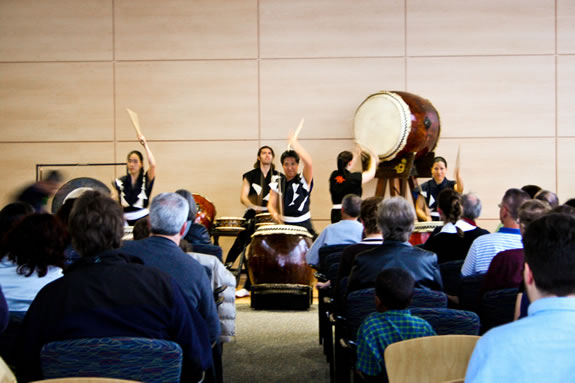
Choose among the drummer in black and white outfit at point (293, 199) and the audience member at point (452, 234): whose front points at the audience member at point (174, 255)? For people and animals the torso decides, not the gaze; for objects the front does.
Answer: the drummer in black and white outfit

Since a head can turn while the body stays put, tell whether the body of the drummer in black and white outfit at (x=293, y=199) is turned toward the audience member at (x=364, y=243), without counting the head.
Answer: yes

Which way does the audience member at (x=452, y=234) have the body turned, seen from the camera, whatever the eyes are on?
away from the camera

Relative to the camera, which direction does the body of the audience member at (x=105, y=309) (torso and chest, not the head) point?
away from the camera

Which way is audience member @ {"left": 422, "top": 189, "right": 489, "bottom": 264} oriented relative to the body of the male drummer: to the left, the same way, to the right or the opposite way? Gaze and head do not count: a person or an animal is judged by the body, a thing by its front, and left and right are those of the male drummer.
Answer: the opposite way

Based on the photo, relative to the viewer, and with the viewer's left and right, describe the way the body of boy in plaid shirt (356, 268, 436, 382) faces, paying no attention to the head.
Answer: facing away from the viewer

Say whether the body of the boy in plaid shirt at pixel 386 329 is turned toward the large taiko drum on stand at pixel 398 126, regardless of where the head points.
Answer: yes

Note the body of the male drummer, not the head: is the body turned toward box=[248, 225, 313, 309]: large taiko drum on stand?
yes

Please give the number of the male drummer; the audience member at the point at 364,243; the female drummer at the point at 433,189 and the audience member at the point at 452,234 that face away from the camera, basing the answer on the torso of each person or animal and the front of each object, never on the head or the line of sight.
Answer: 2

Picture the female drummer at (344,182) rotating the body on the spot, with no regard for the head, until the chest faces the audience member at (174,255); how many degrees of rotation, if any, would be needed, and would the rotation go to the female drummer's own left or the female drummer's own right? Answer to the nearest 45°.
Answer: approximately 135° to the female drummer's own right

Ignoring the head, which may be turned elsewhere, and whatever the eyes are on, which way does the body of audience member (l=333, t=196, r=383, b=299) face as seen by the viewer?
away from the camera

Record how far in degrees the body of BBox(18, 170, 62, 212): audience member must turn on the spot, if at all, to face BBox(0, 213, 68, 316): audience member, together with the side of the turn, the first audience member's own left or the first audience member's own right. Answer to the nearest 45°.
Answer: approximately 135° to the first audience member's own right

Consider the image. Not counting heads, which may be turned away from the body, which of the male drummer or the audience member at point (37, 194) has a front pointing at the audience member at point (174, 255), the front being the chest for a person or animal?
the male drummer

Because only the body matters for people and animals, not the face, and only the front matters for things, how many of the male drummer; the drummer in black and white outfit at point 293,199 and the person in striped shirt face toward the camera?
2

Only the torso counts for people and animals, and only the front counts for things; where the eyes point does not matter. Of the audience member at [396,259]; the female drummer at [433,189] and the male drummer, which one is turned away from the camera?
the audience member

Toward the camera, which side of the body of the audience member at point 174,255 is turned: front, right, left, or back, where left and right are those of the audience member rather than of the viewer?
back

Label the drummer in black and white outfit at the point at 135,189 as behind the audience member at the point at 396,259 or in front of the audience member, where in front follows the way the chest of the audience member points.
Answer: in front
